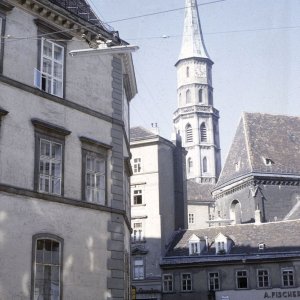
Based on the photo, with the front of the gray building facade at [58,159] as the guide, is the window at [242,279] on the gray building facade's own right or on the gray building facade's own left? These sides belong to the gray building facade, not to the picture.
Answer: on the gray building facade's own left

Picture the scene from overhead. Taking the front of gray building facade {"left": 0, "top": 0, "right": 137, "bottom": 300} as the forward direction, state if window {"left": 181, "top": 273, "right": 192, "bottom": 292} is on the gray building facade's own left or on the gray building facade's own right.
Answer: on the gray building facade's own left

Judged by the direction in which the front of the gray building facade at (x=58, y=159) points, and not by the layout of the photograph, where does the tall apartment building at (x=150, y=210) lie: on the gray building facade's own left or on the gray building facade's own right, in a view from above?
on the gray building facade's own left

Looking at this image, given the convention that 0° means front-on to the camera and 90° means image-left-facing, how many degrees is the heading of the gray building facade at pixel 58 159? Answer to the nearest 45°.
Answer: approximately 315°

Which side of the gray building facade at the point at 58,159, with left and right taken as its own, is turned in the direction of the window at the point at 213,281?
left

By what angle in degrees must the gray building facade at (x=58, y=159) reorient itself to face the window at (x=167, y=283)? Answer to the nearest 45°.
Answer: approximately 135° to its left
